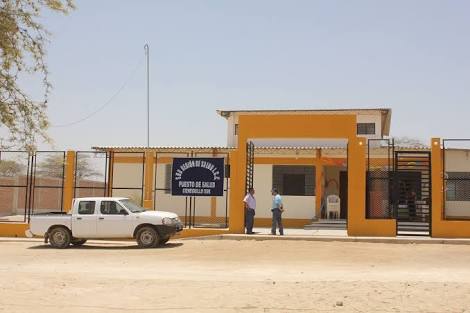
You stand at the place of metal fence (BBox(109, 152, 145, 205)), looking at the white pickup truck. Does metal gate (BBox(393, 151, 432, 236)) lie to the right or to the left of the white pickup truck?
left

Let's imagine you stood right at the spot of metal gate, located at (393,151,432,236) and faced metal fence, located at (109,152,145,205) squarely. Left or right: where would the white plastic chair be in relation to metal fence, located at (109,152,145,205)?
right

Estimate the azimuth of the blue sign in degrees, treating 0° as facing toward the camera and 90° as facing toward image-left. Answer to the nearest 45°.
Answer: approximately 0°

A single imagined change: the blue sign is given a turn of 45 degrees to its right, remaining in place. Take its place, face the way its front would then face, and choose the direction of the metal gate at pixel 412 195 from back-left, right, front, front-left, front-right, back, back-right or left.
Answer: back-left

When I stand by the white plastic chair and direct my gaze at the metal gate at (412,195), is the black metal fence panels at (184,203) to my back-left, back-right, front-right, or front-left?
back-right

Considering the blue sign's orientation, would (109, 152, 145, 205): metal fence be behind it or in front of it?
behind

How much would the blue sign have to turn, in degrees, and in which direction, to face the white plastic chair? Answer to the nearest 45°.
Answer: approximately 135° to its left
